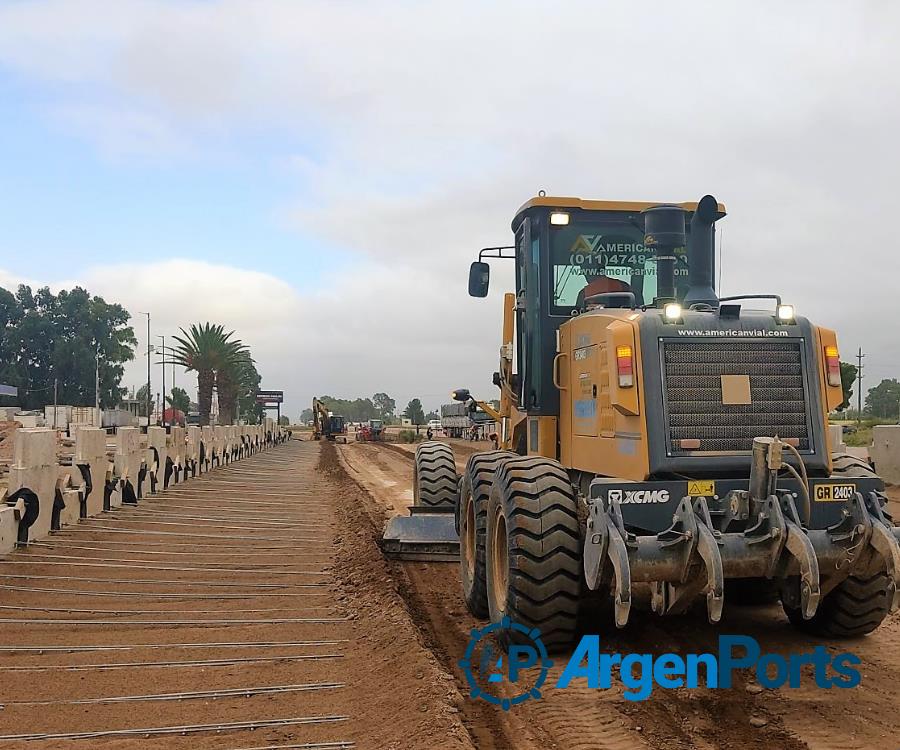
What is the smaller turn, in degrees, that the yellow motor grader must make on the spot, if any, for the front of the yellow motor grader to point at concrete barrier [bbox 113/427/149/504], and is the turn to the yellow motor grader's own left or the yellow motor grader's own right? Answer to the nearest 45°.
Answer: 0° — it already faces it

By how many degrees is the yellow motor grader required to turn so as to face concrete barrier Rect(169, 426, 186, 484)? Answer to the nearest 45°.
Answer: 0° — it already faces it

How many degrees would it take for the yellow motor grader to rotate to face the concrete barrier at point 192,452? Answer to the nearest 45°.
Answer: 0° — it already faces it

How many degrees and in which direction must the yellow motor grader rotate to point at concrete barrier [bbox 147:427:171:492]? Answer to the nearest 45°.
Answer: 0° — it already faces it

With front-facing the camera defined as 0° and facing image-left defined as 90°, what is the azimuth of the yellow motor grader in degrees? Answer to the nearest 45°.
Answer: approximately 135°
